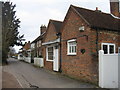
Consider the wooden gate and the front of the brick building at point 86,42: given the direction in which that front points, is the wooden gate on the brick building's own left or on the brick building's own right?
on the brick building's own left

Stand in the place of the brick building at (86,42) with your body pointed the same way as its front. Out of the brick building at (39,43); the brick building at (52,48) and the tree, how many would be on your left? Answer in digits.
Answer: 0

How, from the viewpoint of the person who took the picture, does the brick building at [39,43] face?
facing the viewer and to the left of the viewer

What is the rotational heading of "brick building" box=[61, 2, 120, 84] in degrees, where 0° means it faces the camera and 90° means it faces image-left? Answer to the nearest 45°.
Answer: approximately 45°

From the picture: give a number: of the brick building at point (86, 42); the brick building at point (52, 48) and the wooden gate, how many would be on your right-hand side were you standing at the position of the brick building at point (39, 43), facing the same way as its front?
0

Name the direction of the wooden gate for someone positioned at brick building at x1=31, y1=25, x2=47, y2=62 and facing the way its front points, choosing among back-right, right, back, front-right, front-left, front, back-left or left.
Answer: front-left

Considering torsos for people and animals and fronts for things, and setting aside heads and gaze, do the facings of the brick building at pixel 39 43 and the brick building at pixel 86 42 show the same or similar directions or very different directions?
same or similar directions

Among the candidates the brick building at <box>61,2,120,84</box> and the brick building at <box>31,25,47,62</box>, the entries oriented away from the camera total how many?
0

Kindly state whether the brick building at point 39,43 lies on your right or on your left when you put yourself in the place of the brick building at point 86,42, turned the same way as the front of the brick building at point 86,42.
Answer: on your right

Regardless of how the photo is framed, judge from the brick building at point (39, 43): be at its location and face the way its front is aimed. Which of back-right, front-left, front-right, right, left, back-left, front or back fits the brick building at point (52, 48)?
front-left
